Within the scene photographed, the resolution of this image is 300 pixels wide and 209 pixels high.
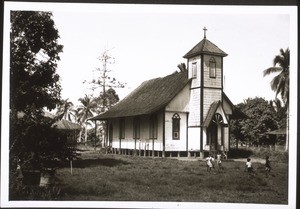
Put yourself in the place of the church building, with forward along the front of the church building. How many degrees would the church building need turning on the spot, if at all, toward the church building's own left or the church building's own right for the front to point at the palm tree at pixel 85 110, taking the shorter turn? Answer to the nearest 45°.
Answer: approximately 135° to the church building's own right

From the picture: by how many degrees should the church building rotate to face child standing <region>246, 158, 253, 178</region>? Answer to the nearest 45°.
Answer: approximately 45° to its left

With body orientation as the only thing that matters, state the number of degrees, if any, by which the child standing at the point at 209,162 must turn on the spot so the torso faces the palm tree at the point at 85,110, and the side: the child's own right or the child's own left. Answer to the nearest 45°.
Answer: approximately 90° to the child's own right

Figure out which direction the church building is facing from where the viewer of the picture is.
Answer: facing the viewer and to the right of the viewer

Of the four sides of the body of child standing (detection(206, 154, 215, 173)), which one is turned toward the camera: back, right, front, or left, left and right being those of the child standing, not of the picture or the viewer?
front

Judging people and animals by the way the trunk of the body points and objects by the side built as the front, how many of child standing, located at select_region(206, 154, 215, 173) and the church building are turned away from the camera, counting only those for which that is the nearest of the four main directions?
0
